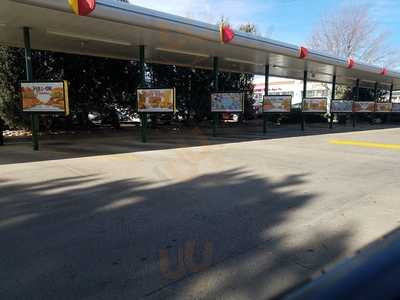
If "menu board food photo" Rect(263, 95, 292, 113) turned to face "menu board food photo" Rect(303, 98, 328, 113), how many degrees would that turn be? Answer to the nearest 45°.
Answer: approximately 135° to its left

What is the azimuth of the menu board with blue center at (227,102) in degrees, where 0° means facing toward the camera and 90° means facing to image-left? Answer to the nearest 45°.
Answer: approximately 0°

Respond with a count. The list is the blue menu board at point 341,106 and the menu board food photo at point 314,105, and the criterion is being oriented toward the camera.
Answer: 2

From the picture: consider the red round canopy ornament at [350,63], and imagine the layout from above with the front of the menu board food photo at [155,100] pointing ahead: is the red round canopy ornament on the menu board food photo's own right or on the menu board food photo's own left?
on the menu board food photo's own left

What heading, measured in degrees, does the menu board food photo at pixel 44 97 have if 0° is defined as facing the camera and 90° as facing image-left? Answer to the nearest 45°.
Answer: approximately 45°
